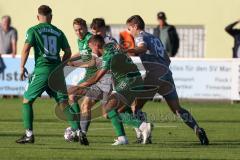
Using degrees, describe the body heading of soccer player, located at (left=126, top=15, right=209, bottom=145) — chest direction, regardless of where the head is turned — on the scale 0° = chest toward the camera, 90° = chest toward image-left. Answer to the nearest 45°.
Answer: approximately 135°

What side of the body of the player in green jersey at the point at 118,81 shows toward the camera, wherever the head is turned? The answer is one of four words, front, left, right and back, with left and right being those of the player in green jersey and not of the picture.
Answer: left

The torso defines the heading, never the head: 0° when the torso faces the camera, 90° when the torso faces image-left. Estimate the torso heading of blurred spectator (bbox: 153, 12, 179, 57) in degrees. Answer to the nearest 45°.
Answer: approximately 45°

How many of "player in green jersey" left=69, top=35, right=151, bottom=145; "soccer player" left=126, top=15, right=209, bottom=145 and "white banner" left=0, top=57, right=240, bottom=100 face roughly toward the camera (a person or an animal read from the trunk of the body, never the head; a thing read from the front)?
1

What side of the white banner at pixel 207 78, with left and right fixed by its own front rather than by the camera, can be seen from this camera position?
front

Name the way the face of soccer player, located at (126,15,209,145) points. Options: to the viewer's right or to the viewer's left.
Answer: to the viewer's left

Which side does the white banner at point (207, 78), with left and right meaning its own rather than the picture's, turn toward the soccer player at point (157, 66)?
front

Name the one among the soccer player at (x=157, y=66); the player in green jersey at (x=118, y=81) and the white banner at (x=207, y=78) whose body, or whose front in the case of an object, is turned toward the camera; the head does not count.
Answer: the white banner

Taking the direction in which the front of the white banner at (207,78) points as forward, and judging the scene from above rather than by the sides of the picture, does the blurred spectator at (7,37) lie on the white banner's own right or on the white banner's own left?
on the white banner's own right
